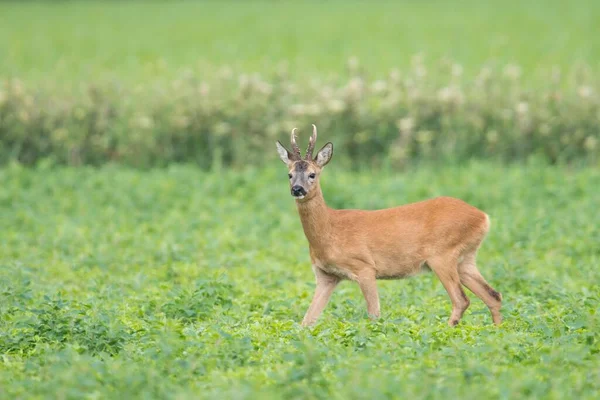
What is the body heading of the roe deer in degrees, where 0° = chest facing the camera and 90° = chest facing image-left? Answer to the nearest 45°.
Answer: approximately 90°
